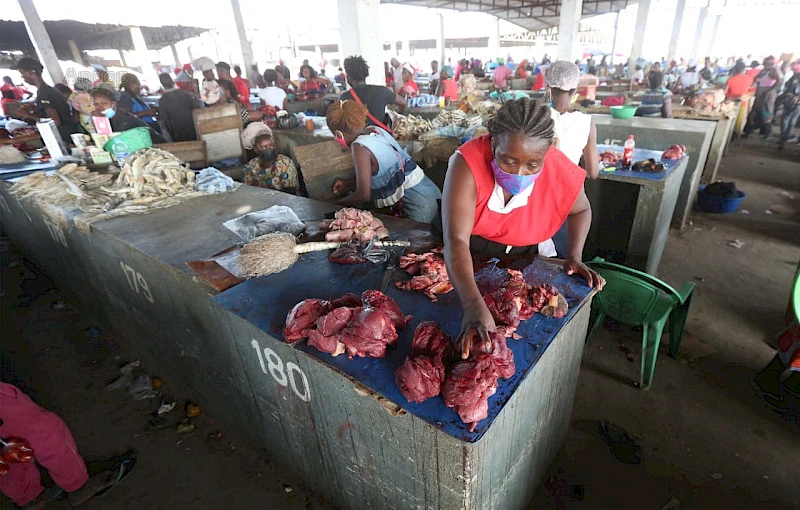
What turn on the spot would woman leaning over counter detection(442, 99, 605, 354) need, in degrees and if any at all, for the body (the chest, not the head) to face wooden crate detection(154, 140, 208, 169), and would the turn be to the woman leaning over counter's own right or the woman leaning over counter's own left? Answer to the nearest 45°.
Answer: approximately 135° to the woman leaning over counter's own right

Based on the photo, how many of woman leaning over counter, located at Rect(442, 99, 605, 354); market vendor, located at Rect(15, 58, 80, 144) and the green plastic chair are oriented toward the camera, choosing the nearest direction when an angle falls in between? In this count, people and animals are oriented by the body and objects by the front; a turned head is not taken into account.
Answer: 1

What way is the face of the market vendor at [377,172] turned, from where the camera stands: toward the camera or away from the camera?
away from the camera

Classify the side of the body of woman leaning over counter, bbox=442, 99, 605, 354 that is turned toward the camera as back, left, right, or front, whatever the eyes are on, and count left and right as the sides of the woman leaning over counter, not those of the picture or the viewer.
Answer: front

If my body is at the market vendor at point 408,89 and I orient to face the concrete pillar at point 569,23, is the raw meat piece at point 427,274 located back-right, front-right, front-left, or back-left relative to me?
back-right

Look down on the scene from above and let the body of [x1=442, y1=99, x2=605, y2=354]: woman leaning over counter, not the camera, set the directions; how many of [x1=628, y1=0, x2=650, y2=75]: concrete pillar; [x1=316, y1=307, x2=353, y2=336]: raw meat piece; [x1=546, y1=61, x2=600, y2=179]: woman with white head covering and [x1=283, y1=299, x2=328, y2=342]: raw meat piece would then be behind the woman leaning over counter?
2

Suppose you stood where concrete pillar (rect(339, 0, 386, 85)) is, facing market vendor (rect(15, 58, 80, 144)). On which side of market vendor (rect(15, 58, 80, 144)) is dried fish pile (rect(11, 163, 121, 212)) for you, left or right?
left

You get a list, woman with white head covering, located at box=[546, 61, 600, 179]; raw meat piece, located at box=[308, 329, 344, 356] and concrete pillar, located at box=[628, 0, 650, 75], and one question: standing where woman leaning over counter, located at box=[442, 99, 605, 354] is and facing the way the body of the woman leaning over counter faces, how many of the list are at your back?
2
